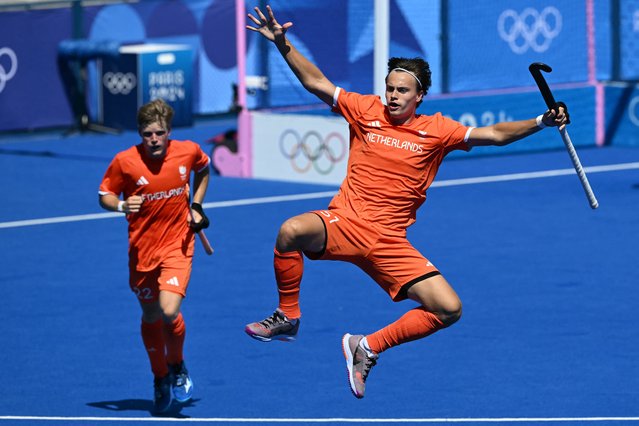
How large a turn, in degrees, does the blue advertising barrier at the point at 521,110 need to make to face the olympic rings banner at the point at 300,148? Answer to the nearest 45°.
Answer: approximately 45° to its right

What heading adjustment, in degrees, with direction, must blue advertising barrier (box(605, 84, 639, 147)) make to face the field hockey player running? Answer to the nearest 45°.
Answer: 0° — it already faces them

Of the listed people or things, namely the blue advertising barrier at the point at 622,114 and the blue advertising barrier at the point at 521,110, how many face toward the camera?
2

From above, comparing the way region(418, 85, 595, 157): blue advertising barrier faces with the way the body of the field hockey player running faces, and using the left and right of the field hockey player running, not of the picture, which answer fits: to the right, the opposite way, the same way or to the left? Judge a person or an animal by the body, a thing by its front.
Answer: the same way

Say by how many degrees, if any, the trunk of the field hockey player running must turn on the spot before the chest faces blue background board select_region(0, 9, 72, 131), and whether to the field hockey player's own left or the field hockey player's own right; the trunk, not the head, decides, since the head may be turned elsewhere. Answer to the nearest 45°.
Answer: approximately 180°

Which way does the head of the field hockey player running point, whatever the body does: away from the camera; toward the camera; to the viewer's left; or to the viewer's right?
toward the camera

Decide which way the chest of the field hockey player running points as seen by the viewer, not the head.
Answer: toward the camera

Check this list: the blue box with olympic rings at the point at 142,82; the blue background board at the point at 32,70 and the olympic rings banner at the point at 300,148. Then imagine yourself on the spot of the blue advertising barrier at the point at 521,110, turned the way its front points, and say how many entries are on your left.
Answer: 0

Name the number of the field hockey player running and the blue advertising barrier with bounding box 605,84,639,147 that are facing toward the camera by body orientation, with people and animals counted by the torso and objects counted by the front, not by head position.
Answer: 2

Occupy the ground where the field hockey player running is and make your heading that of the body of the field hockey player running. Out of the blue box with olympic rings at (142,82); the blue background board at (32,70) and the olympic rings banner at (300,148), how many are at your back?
3

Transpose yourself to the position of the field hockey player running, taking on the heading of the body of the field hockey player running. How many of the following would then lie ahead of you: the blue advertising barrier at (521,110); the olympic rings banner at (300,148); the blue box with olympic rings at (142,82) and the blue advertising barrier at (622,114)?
0

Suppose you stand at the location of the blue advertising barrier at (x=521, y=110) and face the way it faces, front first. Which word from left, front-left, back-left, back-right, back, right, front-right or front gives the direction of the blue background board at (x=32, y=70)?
right

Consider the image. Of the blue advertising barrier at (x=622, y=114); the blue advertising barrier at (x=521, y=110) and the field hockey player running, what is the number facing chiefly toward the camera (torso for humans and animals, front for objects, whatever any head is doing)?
3

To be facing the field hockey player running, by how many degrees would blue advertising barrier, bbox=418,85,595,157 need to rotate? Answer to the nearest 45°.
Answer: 0° — it already faces them

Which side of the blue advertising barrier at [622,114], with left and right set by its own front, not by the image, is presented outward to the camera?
front

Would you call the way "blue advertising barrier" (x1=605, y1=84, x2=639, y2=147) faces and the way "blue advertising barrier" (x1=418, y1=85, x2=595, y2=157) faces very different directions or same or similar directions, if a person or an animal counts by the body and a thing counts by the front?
same or similar directions

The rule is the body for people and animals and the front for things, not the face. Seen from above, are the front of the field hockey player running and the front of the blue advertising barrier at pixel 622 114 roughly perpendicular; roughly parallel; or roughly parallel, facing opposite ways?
roughly parallel
